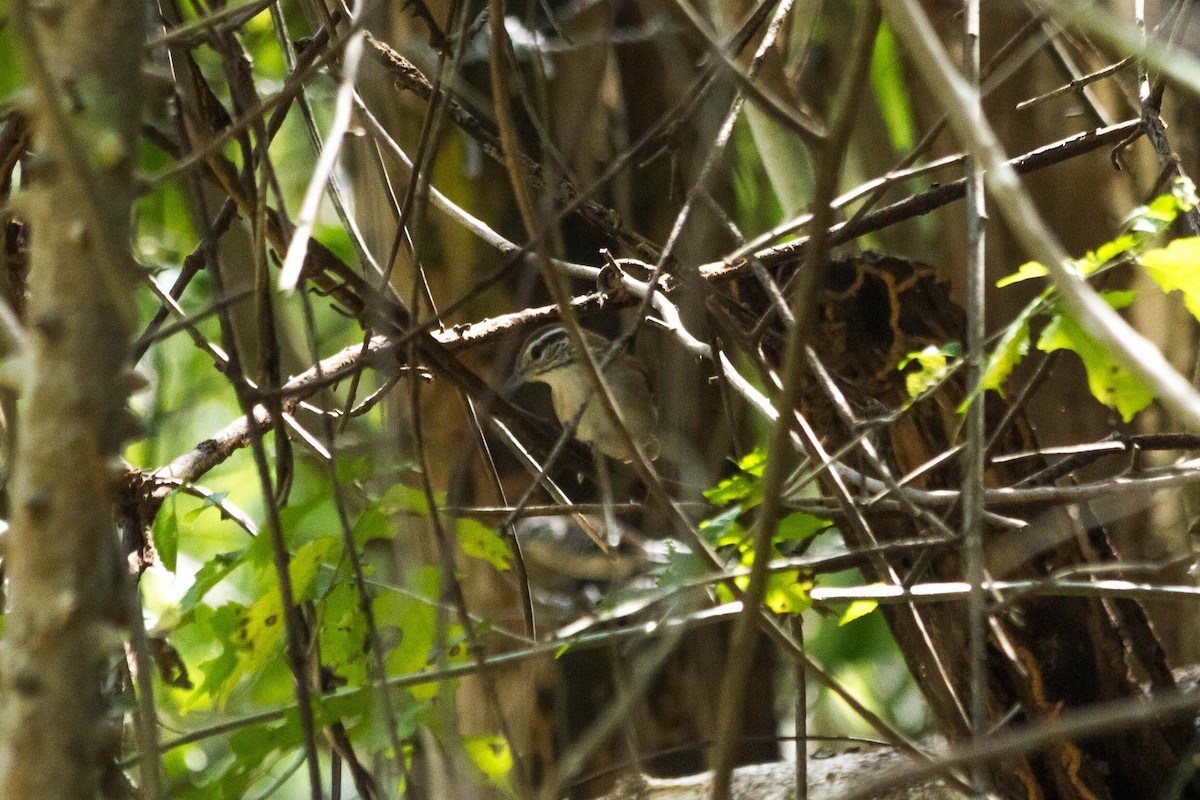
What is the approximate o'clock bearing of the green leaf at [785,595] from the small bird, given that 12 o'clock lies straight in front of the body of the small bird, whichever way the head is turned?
The green leaf is roughly at 9 o'clock from the small bird.

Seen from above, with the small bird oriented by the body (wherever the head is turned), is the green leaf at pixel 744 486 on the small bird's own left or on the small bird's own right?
on the small bird's own left

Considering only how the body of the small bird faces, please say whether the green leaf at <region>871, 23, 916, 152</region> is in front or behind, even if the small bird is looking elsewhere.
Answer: behind

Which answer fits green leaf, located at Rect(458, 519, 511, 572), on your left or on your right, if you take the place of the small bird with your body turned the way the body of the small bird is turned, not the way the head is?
on your left

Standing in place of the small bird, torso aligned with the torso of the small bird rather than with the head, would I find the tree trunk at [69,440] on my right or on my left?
on my left

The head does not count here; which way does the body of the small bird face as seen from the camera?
to the viewer's left

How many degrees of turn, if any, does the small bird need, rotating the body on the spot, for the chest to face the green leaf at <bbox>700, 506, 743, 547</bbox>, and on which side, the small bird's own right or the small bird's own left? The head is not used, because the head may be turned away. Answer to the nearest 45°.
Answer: approximately 90° to the small bird's own left
